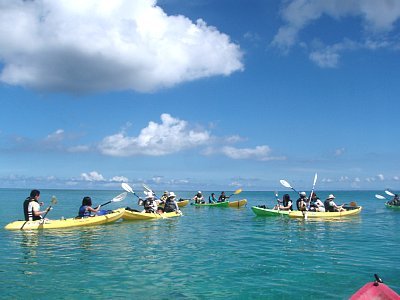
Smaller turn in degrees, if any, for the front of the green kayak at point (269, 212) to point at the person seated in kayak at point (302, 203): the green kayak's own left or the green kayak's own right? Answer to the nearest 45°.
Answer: approximately 180°

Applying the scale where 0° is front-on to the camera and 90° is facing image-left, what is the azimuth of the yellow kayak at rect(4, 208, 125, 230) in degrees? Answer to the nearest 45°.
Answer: approximately 270°

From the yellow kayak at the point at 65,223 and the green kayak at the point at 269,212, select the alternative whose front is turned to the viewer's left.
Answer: the green kayak

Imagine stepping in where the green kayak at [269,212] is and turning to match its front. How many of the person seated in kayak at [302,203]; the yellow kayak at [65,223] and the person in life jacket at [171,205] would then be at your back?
1

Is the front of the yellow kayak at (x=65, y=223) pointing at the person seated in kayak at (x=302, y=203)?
yes

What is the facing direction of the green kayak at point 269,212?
to the viewer's left

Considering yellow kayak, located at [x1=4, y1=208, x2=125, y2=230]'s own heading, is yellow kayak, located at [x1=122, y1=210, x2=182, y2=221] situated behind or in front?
in front

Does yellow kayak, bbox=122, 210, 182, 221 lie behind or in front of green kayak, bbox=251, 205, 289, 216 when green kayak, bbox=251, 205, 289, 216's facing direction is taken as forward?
in front
